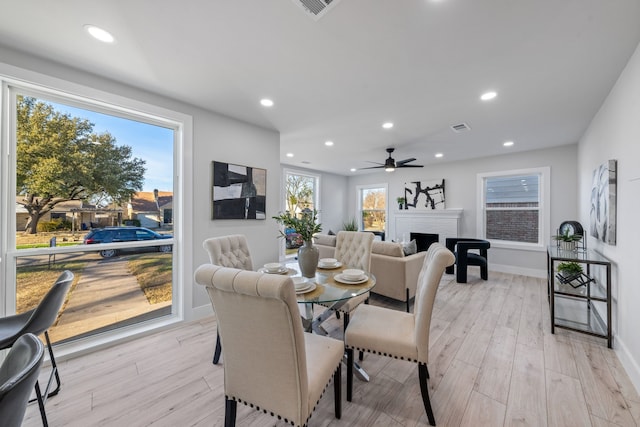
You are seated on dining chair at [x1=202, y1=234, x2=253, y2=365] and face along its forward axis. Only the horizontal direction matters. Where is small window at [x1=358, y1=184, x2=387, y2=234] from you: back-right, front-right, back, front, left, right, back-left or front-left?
left

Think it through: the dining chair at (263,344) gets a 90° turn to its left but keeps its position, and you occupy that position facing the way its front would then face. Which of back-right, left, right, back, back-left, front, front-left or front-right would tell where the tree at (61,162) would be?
front

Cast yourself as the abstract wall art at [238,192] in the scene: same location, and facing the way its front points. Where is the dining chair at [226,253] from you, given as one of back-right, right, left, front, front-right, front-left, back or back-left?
front-right

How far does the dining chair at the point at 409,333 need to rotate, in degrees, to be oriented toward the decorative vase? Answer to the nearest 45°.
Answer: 0° — it already faces it

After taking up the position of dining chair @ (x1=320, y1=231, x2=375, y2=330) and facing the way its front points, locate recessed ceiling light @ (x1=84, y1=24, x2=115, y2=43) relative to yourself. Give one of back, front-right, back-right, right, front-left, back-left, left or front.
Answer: front

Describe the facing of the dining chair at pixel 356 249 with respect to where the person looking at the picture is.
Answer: facing the viewer and to the left of the viewer

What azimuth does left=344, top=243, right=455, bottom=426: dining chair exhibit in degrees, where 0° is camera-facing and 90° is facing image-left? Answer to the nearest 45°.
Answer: approximately 90°

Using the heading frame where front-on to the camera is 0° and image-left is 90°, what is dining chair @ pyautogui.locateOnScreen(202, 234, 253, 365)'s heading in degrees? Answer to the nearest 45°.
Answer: approximately 315°

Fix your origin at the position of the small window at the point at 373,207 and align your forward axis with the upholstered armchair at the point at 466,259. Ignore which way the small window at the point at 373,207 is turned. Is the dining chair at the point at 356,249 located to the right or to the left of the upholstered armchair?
right

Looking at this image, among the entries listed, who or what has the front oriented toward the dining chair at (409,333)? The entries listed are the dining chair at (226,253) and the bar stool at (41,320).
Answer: the dining chair at (226,253)

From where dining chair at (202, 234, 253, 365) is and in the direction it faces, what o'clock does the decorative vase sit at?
The decorative vase is roughly at 12 o'clock from the dining chair.

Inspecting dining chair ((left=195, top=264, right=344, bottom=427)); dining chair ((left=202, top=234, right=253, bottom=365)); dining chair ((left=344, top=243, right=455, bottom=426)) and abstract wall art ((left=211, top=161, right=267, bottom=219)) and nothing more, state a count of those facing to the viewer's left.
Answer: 1

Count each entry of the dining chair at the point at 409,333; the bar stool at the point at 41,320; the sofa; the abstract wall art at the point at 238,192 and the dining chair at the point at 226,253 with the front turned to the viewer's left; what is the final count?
2
